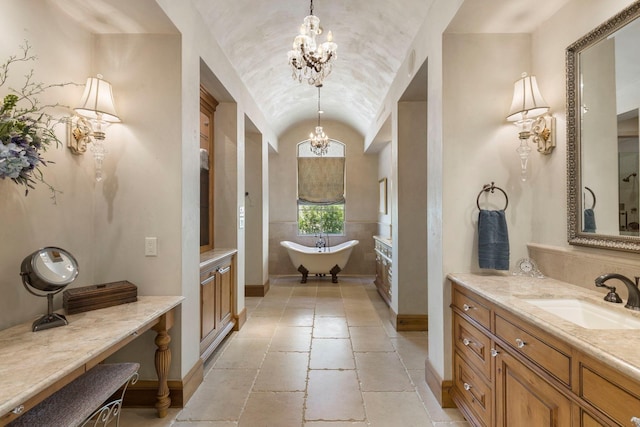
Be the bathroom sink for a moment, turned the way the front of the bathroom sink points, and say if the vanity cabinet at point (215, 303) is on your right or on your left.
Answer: on your right

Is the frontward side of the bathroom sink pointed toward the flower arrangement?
yes

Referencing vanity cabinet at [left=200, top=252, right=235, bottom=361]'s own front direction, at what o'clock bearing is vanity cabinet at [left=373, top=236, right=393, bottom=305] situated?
vanity cabinet at [left=373, top=236, right=393, bottom=305] is roughly at 11 o'clock from vanity cabinet at [left=200, top=252, right=235, bottom=361].

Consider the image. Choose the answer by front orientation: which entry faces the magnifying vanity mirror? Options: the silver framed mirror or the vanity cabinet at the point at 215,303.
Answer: the silver framed mirror

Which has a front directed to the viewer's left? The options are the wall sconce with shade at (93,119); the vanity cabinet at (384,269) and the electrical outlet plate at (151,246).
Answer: the vanity cabinet

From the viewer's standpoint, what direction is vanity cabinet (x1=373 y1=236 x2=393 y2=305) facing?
to the viewer's left

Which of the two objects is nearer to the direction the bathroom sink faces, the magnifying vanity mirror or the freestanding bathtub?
the magnifying vanity mirror

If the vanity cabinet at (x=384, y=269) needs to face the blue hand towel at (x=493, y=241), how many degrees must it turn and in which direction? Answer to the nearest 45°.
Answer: approximately 90° to its left

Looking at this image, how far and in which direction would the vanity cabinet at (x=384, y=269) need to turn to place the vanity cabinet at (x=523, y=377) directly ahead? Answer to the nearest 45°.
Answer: approximately 90° to its left
